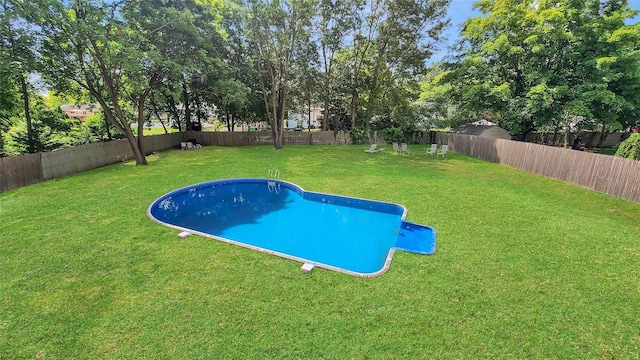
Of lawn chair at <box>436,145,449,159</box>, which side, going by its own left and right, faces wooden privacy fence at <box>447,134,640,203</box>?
left

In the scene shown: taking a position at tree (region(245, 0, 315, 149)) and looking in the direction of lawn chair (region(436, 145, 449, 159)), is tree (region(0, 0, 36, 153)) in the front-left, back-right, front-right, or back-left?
back-right

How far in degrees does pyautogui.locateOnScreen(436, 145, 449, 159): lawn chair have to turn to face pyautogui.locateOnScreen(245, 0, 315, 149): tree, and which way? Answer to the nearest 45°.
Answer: approximately 45° to its right
